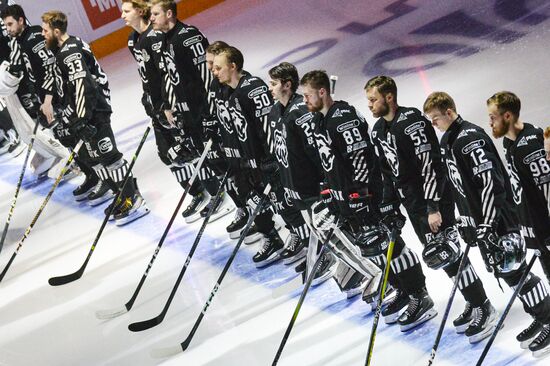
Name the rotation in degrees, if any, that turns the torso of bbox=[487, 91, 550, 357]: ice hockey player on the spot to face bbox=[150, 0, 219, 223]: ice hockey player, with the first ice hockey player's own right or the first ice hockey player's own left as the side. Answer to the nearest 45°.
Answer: approximately 90° to the first ice hockey player's own right

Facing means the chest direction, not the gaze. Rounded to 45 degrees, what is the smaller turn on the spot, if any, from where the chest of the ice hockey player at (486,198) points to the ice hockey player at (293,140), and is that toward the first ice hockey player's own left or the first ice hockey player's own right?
approximately 90° to the first ice hockey player's own right

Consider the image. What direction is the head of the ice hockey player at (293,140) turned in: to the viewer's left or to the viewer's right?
to the viewer's left

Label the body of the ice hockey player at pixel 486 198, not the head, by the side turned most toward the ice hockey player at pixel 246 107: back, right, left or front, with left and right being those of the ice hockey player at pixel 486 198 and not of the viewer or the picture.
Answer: right

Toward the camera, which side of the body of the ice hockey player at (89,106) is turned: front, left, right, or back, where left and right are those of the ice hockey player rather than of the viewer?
left

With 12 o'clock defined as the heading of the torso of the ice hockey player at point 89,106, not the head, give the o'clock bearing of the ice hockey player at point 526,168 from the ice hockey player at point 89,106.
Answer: the ice hockey player at point 526,168 is roughly at 8 o'clock from the ice hockey player at point 89,106.

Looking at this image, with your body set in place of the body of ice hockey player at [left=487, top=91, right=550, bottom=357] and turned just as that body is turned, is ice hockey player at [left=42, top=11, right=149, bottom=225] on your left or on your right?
on your right

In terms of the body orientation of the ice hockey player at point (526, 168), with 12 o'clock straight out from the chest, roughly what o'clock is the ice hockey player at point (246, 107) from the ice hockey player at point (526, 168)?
the ice hockey player at point (246, 107) is roughly at 3 o'clock from the ice hockey player at point (526, 168).

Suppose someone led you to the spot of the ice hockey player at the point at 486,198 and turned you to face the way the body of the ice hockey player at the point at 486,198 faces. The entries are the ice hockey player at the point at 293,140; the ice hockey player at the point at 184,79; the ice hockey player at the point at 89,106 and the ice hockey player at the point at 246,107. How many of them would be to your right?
4

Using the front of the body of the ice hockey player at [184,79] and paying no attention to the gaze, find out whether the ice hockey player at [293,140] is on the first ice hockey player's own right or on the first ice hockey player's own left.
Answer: on the first ice hockey player's own left

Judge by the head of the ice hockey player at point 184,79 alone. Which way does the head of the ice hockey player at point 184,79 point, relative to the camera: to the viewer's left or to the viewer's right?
to the viewer's left

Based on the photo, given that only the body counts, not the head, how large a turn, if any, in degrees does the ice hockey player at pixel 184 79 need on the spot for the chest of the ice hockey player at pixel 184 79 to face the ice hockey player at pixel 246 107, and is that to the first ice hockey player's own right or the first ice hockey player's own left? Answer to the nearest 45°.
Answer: approximately 45° to the first ice hockey player's own left

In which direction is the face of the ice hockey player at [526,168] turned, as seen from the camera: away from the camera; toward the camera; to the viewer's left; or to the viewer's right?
to the viewer's left
